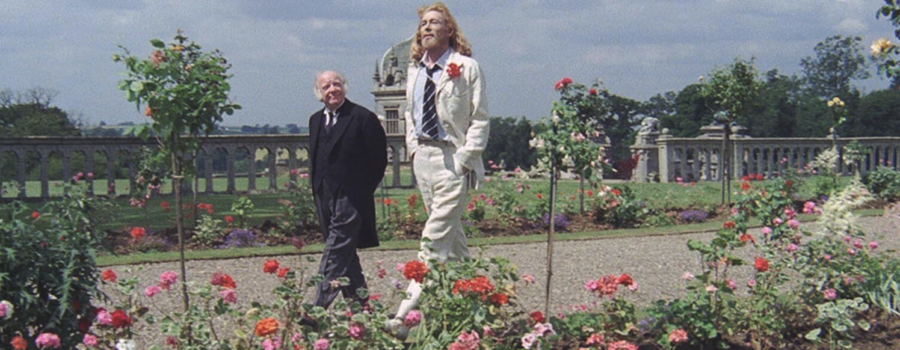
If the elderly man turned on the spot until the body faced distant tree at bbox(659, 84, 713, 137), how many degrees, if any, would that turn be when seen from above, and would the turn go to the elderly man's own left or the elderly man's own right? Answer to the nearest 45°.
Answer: approximately 180°

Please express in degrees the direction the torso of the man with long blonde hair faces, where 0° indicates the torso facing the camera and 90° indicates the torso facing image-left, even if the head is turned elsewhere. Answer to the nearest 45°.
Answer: approximately 45°

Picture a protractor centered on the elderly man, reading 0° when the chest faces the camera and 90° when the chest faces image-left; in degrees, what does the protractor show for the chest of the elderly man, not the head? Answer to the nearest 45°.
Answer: approximately 45°

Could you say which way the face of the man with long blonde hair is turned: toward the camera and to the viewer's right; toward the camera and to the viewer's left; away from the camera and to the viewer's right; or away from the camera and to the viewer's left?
toward the camera and to the viewer's left

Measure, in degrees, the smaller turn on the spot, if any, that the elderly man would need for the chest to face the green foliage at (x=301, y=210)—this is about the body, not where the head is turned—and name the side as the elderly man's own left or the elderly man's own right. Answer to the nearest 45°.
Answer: approximately 135° to the elderly man's own right

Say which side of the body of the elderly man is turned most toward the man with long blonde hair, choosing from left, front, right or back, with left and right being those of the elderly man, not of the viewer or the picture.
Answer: left

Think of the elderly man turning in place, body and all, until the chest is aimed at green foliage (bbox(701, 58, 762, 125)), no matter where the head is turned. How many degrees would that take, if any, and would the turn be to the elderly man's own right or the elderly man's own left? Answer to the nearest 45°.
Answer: approximately 180°

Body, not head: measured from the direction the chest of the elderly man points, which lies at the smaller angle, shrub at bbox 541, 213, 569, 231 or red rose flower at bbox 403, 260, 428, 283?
the red rose flower

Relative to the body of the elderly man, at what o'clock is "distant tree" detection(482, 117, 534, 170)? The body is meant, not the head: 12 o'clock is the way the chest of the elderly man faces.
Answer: The distant tree is roughly at 5 o'clock from the elderly man.

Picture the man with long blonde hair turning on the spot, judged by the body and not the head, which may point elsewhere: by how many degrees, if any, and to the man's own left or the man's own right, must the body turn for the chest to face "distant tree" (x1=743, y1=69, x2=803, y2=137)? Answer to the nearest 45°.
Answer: approximately 180°
